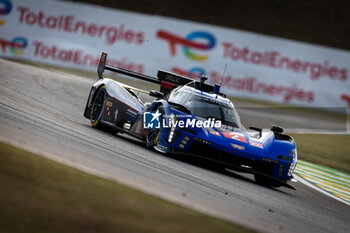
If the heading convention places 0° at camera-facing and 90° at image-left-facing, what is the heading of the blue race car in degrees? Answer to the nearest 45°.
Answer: approximately 315°
